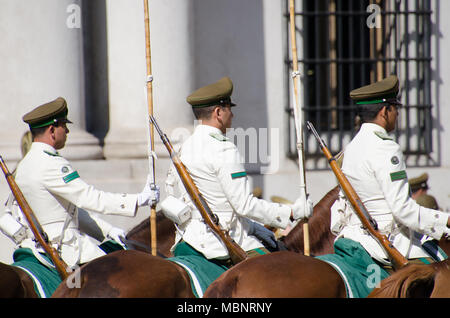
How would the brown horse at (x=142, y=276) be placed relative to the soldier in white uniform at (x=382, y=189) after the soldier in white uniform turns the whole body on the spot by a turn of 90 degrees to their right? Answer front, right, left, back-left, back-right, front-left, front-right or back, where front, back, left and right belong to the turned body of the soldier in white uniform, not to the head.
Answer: right

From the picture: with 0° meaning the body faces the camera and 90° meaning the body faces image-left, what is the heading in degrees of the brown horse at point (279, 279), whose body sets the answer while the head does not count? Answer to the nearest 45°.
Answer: approximately 225°

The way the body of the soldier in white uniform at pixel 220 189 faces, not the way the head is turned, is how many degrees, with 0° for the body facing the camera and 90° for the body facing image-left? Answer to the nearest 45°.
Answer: approximately 225°

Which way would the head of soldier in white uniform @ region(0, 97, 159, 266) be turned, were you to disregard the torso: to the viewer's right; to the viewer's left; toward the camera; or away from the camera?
to the viewer's right

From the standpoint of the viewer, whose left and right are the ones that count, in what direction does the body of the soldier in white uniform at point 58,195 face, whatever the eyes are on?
facing away from the viewer and to the right of the viewer

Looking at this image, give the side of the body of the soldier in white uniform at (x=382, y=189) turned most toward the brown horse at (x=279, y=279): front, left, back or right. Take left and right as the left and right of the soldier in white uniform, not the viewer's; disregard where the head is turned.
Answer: back
